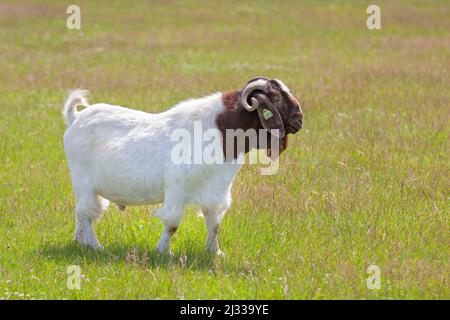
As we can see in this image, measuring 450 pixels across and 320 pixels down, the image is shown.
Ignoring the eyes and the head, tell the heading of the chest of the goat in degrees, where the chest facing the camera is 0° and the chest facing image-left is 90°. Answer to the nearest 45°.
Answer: approximately 270°
